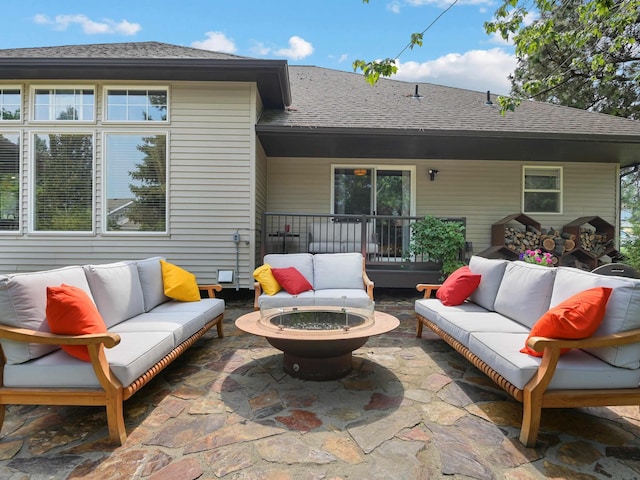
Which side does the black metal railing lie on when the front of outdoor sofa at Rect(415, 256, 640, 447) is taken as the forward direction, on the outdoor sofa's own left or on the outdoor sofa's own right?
on the outdoor sofa's own right

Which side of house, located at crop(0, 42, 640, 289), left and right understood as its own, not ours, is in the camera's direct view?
back

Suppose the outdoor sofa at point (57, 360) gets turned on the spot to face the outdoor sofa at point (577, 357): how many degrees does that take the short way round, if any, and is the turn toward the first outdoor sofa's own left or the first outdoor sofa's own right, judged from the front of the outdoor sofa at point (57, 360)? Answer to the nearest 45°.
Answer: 0° — it already faces it

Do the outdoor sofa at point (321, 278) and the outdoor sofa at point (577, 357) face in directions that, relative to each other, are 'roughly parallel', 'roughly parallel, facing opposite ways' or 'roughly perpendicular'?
roughly perpendicular

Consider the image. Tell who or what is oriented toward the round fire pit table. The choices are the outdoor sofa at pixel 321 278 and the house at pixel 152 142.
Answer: the outdoor sofa

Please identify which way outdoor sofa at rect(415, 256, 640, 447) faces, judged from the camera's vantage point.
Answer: facing the viewer and to the left of the viewer

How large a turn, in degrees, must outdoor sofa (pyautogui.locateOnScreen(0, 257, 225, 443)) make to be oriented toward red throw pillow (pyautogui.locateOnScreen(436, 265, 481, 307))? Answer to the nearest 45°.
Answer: approximately 45° to its left

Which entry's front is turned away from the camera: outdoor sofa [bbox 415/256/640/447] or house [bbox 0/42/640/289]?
the house

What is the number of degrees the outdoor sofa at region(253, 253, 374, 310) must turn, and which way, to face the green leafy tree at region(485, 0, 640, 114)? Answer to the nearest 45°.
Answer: approximately 135° to its left

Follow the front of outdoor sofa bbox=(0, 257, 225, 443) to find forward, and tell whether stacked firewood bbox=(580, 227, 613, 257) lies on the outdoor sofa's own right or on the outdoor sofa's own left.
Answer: on the outdoor sofa's own left

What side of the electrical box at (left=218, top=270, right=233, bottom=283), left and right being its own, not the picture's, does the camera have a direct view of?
front

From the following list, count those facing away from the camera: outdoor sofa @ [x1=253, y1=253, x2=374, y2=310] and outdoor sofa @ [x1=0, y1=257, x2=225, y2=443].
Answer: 0

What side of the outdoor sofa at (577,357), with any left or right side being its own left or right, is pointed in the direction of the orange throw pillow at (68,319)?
front

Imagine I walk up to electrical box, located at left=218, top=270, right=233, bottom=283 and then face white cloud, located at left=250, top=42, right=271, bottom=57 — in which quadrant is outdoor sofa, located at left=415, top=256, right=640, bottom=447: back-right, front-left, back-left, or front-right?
back-right

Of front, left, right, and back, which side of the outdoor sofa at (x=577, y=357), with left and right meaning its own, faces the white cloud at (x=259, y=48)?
right

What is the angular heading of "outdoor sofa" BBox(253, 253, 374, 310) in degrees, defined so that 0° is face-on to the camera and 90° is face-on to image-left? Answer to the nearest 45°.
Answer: approximately 0°

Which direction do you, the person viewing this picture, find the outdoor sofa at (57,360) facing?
facing the viewer and to the right of the viewer
